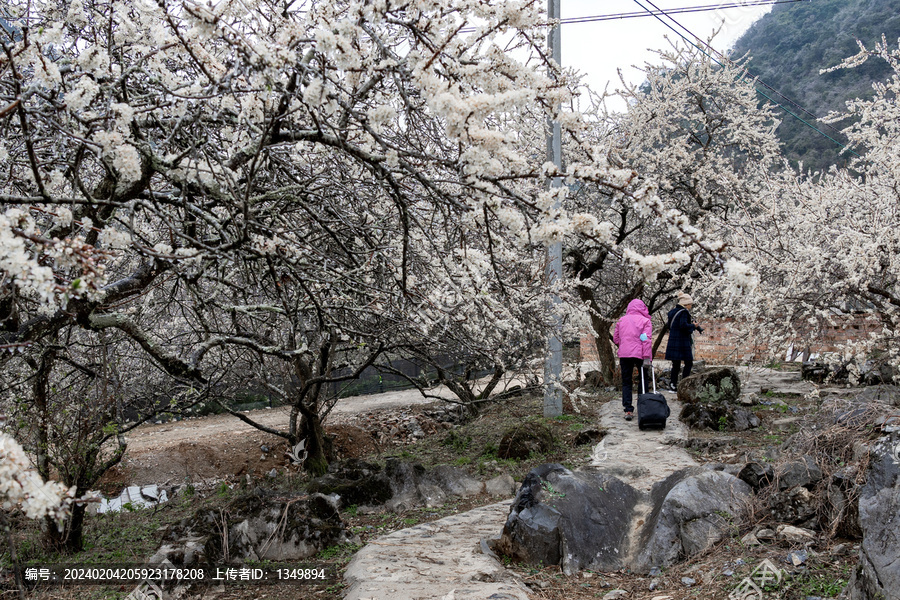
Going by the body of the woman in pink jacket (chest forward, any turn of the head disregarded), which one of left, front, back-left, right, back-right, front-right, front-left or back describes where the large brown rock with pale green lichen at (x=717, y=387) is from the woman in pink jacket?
front-right

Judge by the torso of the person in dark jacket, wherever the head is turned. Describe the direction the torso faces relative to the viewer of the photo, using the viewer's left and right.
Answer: facing away from the viewer and to the right of the viewer

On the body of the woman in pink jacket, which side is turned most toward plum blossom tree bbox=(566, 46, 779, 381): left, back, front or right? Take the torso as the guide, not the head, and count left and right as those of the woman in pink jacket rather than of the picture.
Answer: front

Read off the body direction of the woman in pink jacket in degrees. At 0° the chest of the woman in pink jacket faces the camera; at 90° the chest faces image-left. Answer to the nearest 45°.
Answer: approximately 180°

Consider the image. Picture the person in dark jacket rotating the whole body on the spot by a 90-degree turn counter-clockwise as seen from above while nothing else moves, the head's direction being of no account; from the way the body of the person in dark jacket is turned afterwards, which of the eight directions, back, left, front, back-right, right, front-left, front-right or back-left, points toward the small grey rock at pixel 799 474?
back-left

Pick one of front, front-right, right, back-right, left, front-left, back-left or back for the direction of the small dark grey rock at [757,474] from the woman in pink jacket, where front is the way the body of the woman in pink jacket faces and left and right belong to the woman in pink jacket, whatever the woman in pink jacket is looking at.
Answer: back

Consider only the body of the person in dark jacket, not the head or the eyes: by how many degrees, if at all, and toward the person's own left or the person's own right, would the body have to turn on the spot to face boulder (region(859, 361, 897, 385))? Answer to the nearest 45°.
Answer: approximately 45° to the person's own right

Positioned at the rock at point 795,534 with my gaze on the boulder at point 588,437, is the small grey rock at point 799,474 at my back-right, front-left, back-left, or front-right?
front-right

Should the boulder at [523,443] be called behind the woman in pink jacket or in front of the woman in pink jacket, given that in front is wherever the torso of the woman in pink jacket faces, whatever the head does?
behind

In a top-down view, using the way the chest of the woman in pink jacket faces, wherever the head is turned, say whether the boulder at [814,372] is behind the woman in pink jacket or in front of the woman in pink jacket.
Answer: in front

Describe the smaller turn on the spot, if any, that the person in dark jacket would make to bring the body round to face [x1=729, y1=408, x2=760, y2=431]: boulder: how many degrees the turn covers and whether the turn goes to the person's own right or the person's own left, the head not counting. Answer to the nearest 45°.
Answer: approximately 135° to the person's own right

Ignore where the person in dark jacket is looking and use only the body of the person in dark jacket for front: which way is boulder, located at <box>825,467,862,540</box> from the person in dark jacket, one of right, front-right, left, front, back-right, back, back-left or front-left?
back-right

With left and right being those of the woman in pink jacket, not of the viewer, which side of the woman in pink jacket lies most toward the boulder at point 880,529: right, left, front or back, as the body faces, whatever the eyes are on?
back

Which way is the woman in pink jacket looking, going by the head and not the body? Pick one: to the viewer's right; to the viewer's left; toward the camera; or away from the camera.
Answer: away from the camera
